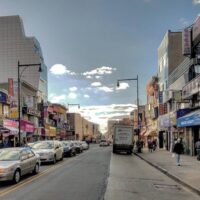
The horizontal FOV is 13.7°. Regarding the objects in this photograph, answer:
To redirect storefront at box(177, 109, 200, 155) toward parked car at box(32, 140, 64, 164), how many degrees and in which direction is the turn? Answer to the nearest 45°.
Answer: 0° — it already faces it

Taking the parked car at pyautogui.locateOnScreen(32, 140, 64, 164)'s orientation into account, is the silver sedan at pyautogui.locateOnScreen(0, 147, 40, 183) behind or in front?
in front

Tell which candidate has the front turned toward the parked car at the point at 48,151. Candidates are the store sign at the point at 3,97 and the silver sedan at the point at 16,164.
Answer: the store sign

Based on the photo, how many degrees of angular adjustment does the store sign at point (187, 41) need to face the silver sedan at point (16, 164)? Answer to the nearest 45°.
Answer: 0° — it already faces it

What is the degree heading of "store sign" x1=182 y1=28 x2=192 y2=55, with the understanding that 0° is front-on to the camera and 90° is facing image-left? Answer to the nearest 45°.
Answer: approximately 0°

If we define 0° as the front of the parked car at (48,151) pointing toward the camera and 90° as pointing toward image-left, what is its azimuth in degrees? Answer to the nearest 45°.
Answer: approximately 45°

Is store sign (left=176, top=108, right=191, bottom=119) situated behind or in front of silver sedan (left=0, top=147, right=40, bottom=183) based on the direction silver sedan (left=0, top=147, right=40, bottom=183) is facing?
behind

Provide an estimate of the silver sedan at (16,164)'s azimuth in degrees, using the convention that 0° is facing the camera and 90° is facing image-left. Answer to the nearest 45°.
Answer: approximately 45°

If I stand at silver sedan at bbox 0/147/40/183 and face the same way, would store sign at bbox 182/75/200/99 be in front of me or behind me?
behind

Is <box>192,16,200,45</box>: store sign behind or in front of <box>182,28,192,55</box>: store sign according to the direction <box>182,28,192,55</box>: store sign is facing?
in front
